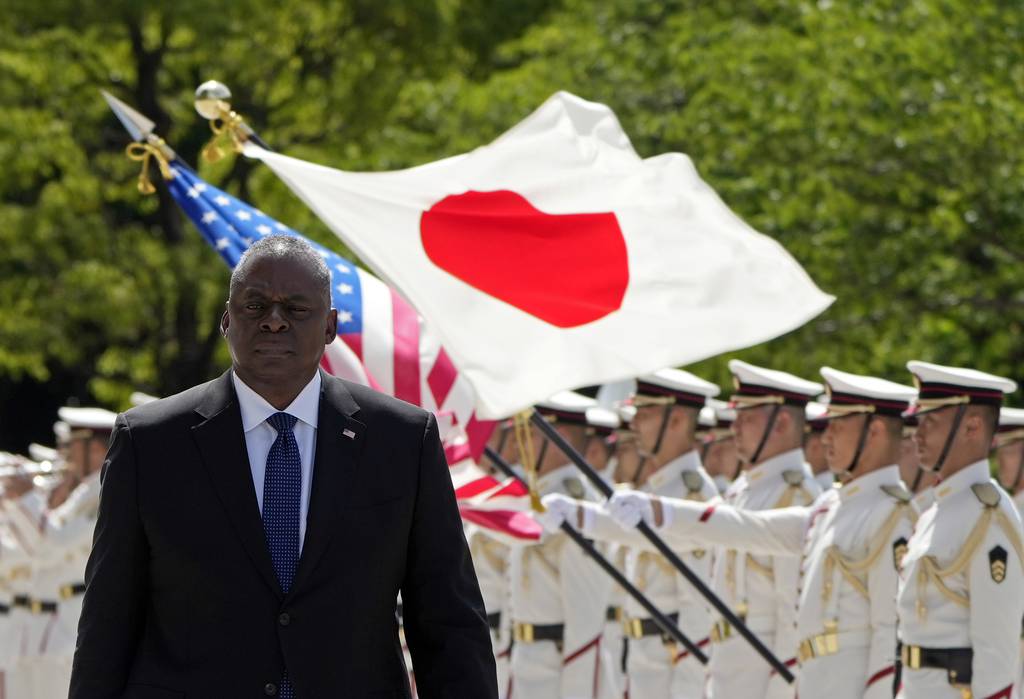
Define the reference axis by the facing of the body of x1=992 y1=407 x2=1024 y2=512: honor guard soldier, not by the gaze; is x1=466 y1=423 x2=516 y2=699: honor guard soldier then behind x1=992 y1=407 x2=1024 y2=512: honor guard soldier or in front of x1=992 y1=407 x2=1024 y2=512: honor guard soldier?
in front

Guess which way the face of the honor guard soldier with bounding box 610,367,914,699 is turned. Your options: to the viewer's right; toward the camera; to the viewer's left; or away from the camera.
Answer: to the viewer's left

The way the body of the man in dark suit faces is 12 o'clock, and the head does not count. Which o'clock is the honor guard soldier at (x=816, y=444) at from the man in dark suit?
The honor guard soldier is roughly at 7 o'clock from the man in dark suit.

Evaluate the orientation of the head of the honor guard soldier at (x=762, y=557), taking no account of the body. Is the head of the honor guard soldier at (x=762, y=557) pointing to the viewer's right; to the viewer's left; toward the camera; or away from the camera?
to the viewer's left

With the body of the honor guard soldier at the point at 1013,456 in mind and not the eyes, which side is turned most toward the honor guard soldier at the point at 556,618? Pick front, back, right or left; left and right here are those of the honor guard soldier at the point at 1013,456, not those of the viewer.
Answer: front

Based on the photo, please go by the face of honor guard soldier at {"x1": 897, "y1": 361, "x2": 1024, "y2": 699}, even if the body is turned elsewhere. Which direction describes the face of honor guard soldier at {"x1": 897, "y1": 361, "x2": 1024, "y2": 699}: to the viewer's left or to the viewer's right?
to the viewer's left

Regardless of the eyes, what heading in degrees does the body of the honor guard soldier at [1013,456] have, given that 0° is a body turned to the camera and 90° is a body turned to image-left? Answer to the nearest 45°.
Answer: approximately 45°

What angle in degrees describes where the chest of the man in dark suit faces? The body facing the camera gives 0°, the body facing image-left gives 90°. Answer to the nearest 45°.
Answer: approximately 0°

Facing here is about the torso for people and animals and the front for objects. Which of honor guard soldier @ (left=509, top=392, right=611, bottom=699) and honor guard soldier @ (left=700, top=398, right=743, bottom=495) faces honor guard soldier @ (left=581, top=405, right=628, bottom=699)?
honor guard soldier @ (left=700, top=398, right=743, bottom=495)

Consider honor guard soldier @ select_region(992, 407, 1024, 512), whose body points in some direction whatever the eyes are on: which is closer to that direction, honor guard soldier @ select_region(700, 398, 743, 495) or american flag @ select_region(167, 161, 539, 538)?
the american flag
